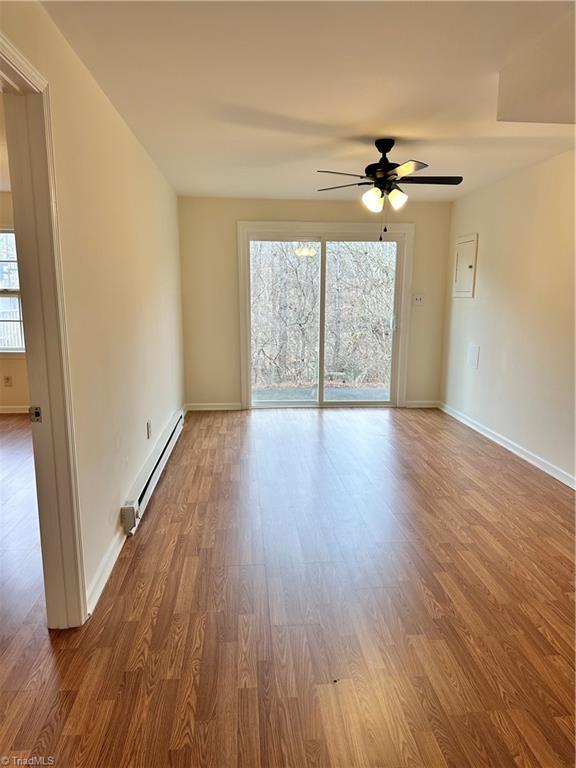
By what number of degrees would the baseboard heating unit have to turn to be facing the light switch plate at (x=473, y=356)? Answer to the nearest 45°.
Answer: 0° — it already faces it

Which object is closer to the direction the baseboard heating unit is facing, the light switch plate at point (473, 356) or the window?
the light switch plate

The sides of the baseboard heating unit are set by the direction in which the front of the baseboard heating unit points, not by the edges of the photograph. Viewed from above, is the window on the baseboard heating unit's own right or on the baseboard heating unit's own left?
on the baseboard heating unit's own left

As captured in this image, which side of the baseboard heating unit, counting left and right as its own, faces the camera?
right
